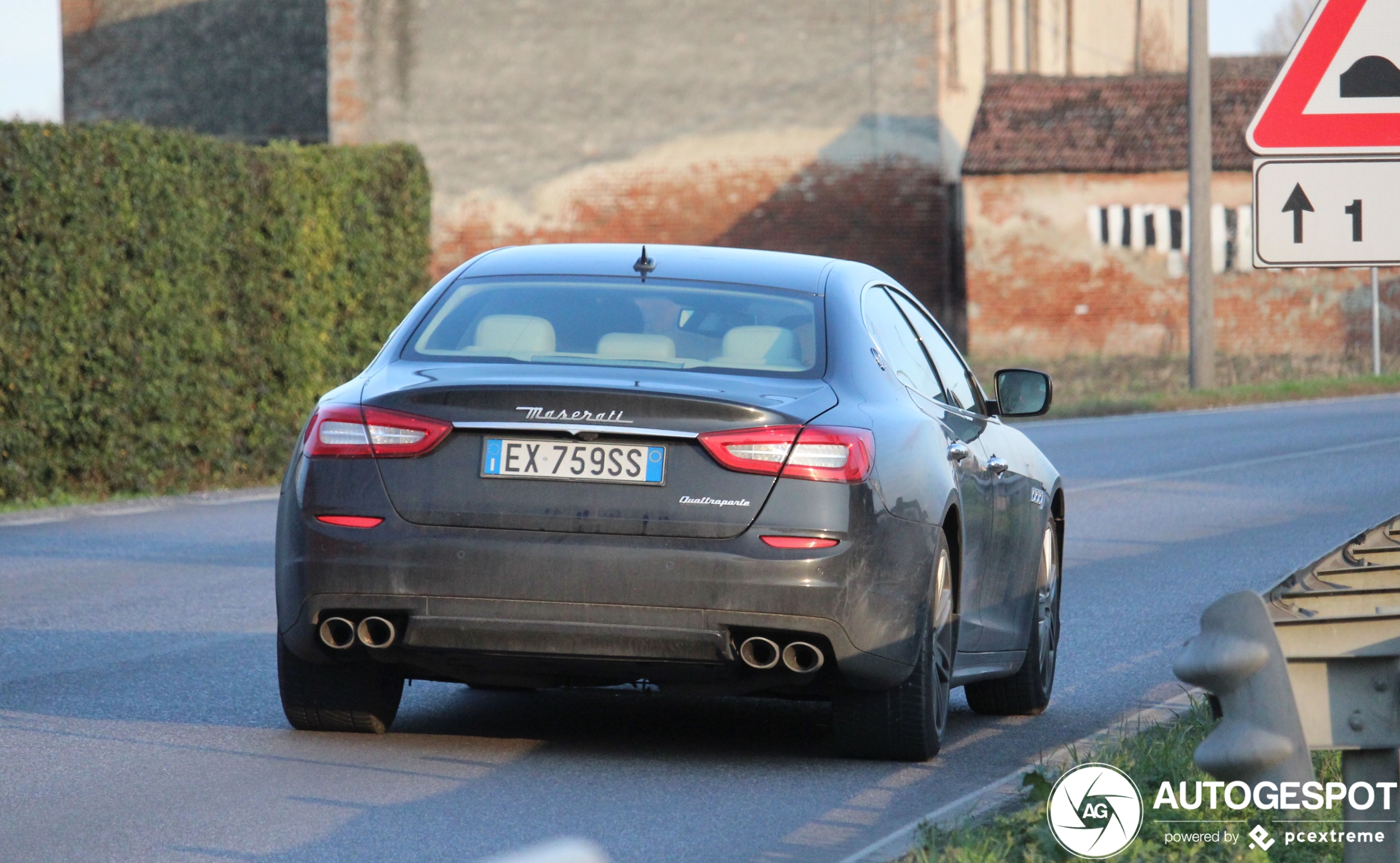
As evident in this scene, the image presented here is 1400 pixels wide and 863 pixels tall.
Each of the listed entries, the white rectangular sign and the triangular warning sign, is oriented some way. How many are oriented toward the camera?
2

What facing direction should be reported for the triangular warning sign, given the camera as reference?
facing the viewer

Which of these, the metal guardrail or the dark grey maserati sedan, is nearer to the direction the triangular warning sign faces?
the metal guardrail

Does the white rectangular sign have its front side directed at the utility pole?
no

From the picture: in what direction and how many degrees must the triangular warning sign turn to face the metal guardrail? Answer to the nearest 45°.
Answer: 0° — it already faces it

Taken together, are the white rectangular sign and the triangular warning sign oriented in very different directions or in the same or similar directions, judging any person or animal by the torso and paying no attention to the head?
same or similar directions

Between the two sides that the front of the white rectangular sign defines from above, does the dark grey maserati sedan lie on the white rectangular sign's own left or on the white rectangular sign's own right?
on the white rectangular sign's own right

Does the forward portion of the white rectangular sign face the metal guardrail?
yes
